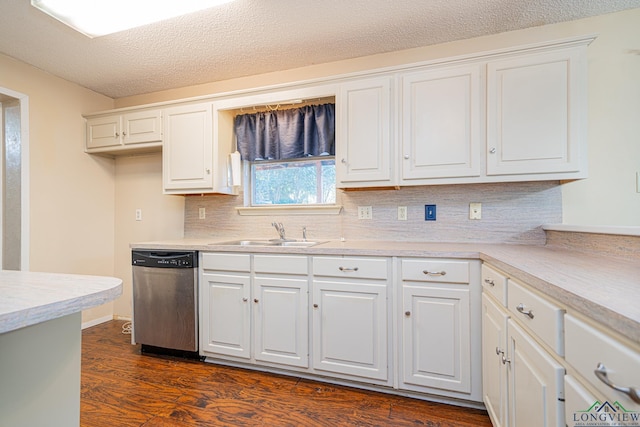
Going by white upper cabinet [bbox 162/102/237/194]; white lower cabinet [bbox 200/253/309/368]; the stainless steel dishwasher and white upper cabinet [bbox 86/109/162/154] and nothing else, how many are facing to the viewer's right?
0

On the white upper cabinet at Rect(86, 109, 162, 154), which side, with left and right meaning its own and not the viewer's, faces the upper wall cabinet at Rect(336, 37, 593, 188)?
left

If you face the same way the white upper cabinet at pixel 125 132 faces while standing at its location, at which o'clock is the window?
The window is roughly at 9 o'clock from the white upper cabinet.

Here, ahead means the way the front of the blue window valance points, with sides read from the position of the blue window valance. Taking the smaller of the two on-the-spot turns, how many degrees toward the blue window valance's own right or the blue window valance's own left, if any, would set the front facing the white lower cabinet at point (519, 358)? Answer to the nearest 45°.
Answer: approximately 90° to the blue window valance's own left

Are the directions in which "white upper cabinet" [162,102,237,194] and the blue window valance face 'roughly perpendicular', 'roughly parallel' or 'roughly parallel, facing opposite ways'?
roughly parallel

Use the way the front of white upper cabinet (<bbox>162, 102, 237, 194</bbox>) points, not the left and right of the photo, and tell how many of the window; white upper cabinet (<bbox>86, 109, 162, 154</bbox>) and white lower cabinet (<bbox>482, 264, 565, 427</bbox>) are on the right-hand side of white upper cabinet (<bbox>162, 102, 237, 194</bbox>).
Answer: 1

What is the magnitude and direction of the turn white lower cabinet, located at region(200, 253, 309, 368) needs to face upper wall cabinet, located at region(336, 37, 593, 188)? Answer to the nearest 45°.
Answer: approximately 135° to its left

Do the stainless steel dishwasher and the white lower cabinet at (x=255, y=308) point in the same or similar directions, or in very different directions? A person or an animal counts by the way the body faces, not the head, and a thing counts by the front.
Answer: same or similar directions

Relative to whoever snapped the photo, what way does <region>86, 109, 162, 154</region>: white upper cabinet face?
facing the viewer and to the left of the viewer

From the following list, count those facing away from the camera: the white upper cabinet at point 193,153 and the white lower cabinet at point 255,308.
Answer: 0

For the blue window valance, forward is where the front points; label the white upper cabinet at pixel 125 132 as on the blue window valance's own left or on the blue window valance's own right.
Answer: on the blue window valance's own right

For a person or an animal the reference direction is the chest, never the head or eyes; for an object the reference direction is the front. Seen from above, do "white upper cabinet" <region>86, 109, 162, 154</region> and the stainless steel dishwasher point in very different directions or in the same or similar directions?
same or similar directions
